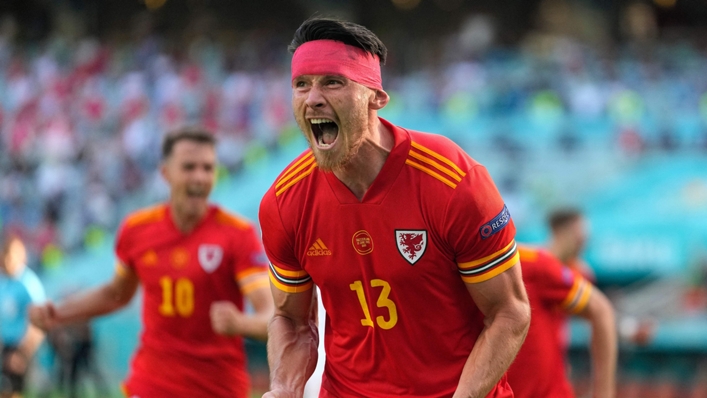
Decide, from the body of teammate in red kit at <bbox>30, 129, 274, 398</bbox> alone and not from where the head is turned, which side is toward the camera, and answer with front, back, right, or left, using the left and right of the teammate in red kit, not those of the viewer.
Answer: front

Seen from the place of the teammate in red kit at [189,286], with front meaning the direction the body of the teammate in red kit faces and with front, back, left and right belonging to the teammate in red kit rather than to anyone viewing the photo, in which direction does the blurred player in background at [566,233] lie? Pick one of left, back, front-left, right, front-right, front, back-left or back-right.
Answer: left

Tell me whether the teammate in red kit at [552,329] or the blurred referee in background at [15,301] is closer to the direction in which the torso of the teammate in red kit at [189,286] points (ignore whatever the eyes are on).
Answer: the teammate in red kit

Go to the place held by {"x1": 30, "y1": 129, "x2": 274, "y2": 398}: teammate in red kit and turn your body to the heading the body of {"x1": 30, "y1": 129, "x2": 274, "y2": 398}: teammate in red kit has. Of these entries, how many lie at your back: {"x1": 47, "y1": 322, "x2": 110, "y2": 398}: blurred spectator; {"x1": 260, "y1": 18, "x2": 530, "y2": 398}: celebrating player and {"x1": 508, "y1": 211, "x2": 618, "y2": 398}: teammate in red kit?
1

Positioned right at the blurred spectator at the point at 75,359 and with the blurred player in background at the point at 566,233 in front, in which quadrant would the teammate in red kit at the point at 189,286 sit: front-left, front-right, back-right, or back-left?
front-right

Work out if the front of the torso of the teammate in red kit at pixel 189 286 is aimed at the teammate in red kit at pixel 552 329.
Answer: no

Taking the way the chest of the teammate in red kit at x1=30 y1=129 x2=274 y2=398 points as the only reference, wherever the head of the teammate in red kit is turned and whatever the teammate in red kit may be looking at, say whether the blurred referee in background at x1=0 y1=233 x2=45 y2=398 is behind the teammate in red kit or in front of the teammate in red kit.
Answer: behind

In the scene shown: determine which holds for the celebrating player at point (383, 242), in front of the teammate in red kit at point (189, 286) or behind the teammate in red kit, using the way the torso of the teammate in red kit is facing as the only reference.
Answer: in front
